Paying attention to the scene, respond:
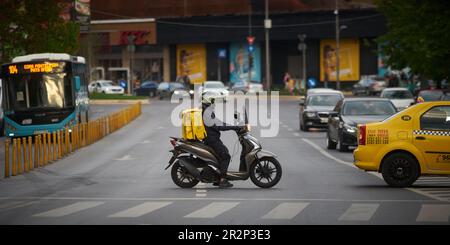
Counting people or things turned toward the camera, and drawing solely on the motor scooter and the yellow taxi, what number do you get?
0

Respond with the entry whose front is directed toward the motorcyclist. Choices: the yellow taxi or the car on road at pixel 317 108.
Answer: the car on road

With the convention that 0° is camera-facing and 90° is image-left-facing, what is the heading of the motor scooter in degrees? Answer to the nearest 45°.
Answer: approximately 270°

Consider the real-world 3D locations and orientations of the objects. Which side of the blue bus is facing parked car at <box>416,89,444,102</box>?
left

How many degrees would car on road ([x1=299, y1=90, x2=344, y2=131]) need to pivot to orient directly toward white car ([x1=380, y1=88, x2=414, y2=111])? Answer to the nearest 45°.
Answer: approximately 135° to its left

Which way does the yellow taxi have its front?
to the viewer's right

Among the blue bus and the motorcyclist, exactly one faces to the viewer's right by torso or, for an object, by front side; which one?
the motorcyclist

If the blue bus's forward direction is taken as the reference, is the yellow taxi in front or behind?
in front

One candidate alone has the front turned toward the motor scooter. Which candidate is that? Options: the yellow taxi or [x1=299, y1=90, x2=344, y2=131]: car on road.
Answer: the car on road

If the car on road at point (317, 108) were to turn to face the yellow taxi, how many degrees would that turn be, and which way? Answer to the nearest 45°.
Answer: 0° — it already faces it

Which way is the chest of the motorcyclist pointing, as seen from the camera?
to the viewer's right

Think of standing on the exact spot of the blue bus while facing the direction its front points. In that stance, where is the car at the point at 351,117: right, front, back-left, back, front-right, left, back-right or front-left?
front-left

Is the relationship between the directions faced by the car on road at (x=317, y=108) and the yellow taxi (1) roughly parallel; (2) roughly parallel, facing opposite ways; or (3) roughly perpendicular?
roughly perpendicular
